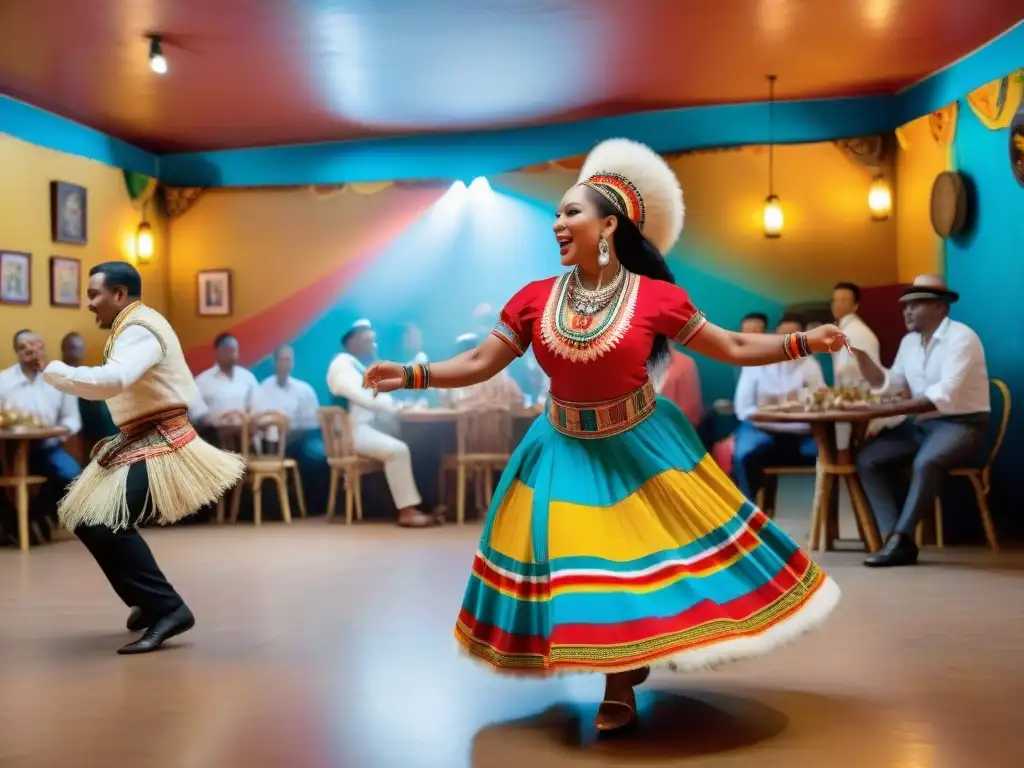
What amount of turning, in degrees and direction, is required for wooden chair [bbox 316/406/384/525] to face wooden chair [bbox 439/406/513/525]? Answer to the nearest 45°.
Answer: approximately 45° to its right

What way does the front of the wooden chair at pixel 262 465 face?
away from the camera

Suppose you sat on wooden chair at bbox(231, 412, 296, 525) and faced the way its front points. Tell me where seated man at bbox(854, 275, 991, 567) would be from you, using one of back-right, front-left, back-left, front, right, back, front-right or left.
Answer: back-right

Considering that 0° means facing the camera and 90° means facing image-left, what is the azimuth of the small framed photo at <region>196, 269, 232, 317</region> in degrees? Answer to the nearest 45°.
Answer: approximately 0°

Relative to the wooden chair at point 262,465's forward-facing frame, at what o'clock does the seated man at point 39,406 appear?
The seated man is roughly at 8 o'clock from the wooden chair.

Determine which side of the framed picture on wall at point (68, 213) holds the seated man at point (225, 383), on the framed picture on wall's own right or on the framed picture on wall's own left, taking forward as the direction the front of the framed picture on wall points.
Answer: on the framed picture on wall's own left

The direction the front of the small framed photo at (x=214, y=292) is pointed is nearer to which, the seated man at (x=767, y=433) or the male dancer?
the male dancer

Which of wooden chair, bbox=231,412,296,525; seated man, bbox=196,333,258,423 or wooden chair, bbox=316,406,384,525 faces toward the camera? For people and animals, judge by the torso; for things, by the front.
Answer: the seated man

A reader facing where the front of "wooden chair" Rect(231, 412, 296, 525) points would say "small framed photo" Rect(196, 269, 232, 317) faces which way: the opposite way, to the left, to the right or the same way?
the opposite way

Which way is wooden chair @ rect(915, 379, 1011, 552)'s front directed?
to the viewer's left

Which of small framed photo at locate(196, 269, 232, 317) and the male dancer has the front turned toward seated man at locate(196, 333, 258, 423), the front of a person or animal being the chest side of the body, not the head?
the small framed photo

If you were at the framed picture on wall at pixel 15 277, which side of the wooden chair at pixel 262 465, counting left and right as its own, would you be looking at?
left
